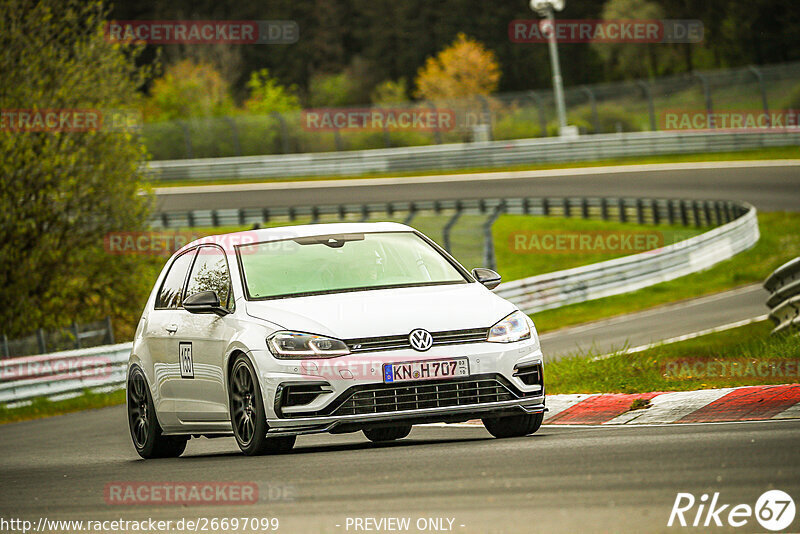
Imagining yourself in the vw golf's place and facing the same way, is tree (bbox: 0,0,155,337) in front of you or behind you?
behind

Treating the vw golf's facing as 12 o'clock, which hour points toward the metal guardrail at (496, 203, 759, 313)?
The metal guardrail is roughly at 8 o'clock from the vw golf.

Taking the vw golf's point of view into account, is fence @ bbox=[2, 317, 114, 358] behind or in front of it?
behind

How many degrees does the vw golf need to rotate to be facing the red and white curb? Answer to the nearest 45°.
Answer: approximately 45° to its left

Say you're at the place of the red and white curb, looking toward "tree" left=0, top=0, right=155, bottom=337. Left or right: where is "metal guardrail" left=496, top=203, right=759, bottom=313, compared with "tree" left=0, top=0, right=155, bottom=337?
right

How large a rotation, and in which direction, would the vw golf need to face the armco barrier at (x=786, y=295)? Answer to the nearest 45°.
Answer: approximately 90° to its left

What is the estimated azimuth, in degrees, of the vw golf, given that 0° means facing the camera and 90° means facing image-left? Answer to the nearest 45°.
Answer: approximately 315°

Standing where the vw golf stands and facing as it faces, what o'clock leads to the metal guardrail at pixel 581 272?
The metal guardrail is roughly at 8 o'clock from the vw golf.

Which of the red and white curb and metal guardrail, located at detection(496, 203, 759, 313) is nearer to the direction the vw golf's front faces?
the red and white curb
